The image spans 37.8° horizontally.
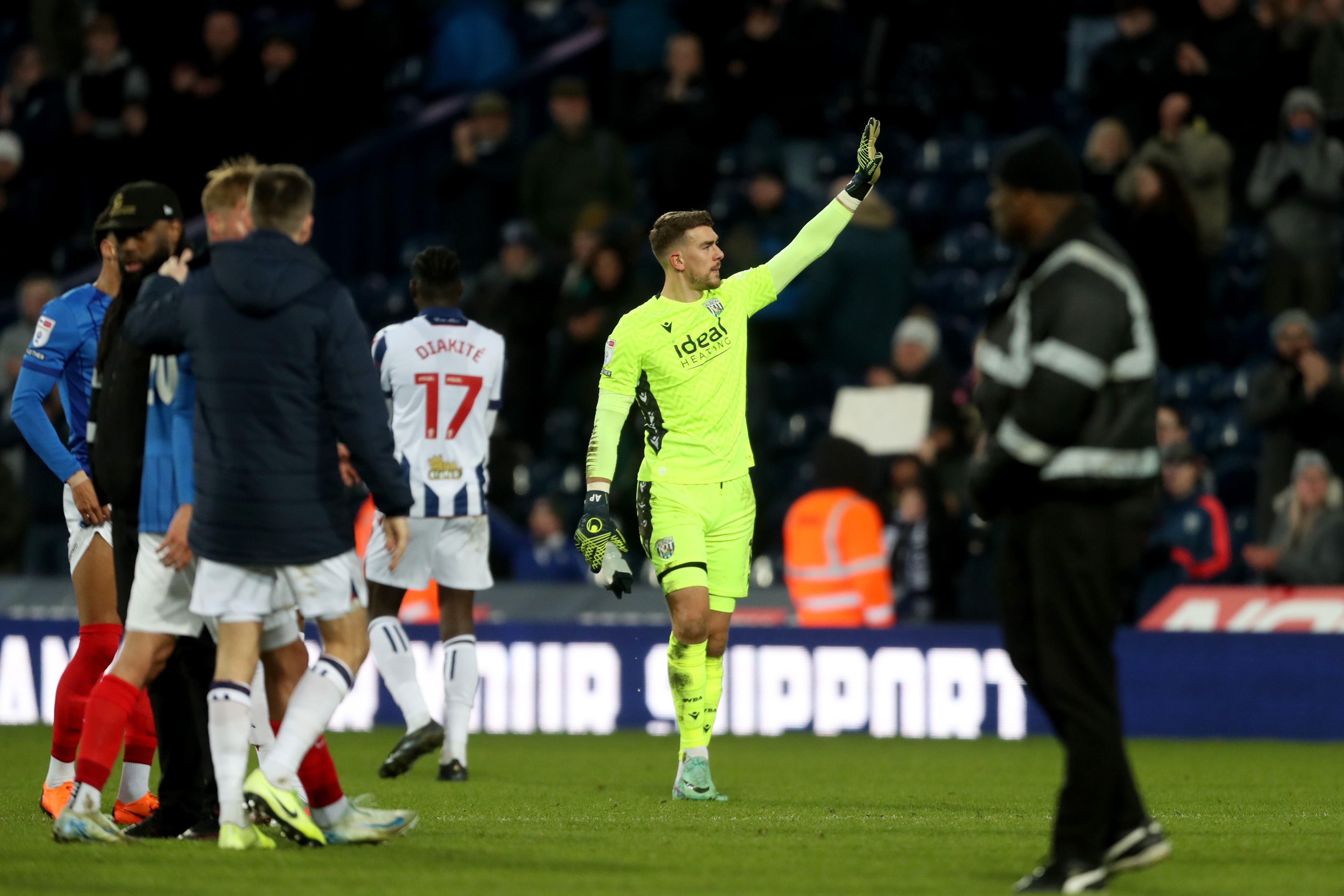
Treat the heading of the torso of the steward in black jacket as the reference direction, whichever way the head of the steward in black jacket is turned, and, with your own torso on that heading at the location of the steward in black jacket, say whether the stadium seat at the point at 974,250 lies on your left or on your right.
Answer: on your right

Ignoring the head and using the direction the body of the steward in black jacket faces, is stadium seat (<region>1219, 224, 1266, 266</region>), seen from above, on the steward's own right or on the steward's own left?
on the steward's own right

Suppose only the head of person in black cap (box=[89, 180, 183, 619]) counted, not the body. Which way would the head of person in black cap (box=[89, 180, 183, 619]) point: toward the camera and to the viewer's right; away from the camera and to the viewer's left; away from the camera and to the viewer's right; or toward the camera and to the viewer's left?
toward the camera and to the viewer's right

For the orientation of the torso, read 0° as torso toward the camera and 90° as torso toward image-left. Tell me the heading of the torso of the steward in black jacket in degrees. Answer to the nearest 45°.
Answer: approximately 90°

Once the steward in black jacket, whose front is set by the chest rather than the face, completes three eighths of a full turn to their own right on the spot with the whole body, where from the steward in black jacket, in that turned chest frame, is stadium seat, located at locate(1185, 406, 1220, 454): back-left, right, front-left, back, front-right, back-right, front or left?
front-left

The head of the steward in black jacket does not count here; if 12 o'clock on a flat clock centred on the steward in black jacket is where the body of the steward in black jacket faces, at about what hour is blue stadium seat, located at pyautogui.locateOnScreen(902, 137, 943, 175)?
The blue stadium seat is roughly at 3 o'clock from the steward in black jacket.

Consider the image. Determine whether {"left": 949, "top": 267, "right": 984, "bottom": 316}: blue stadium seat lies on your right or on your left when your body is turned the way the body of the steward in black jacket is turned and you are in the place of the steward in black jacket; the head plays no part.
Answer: on your right

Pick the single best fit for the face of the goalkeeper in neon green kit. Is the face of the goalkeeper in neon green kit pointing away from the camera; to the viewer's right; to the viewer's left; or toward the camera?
to the viewer's right
